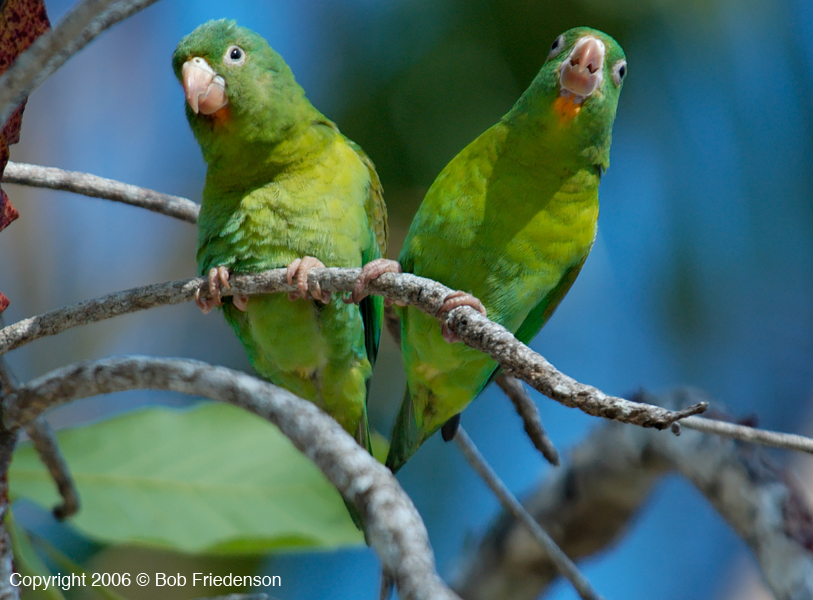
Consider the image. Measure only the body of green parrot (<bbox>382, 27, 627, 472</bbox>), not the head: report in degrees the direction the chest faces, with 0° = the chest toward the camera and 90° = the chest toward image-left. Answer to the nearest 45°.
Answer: approximately 0°

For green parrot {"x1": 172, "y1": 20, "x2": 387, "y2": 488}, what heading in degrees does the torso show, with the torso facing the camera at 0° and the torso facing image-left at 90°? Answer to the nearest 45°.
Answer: approximately 45°

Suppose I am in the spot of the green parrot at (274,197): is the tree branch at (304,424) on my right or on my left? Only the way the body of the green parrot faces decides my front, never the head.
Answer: on my left
